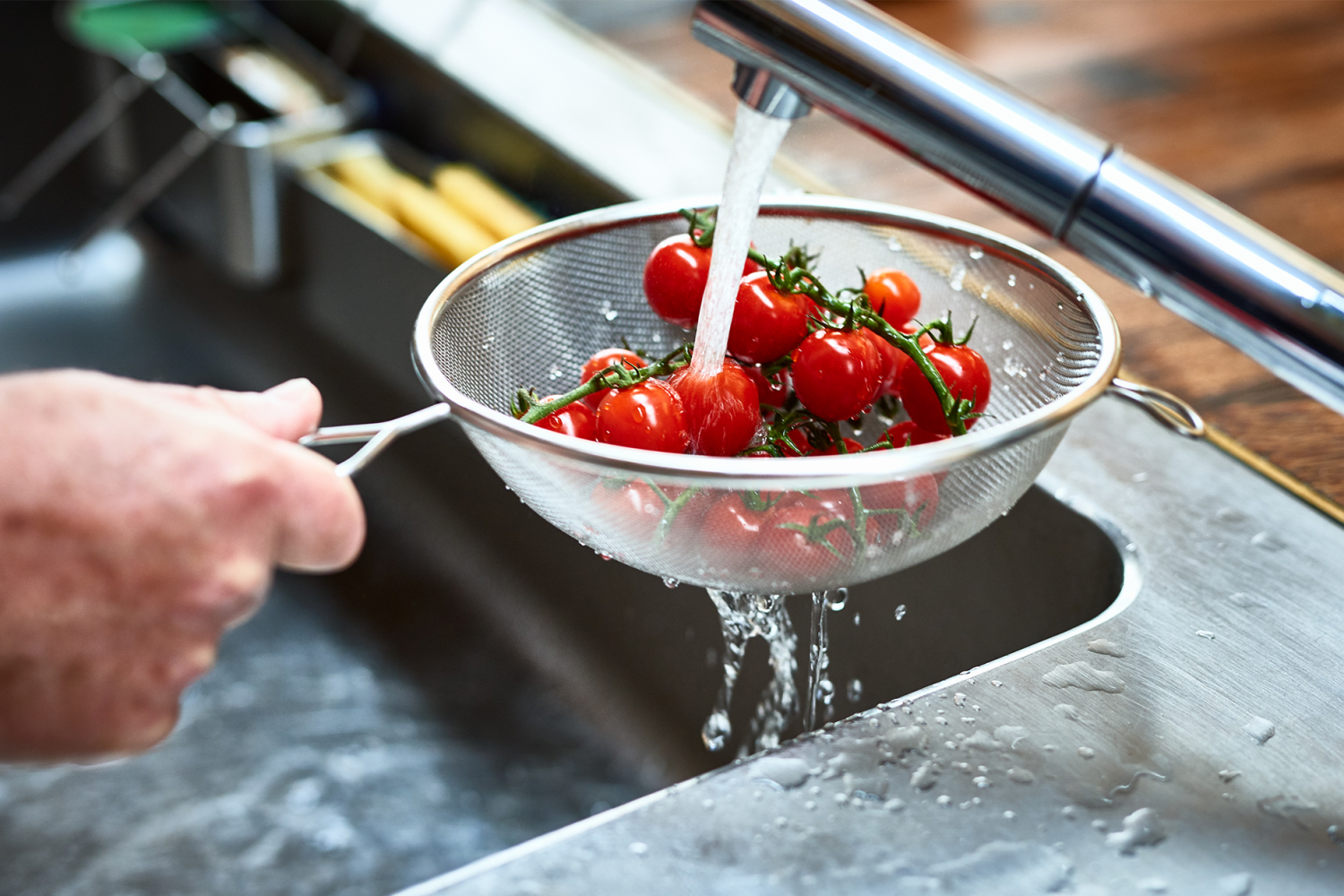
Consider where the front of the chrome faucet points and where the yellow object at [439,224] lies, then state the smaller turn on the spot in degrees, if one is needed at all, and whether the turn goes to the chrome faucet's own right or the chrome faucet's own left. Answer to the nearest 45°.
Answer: approximately 45° to the chrome faucet's own right

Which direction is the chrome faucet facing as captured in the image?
to the viewer's left
